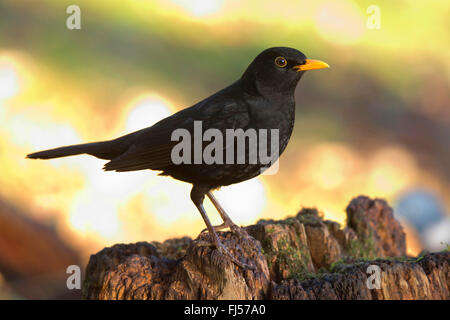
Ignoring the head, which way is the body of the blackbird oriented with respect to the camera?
to the viewer's right
